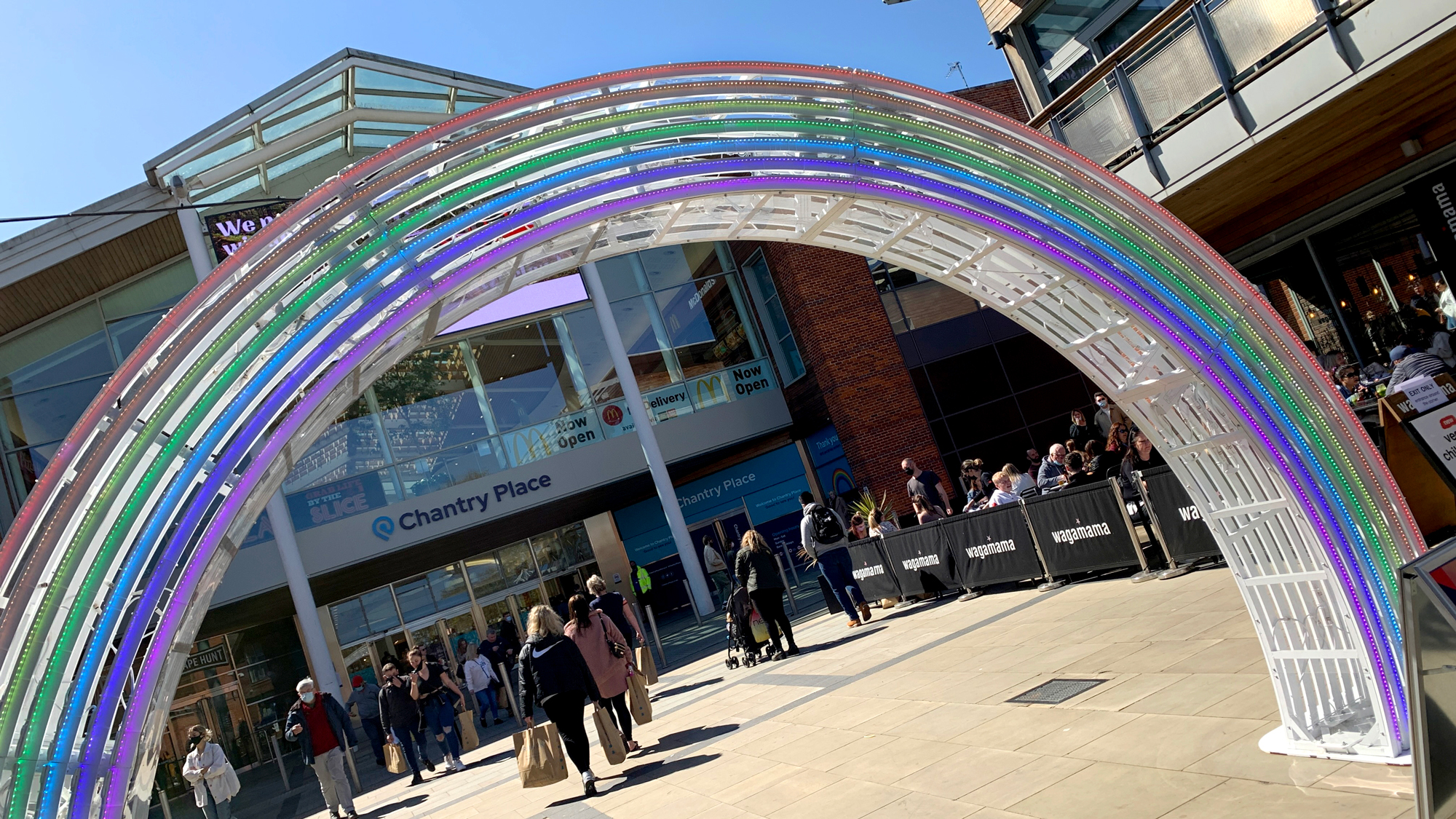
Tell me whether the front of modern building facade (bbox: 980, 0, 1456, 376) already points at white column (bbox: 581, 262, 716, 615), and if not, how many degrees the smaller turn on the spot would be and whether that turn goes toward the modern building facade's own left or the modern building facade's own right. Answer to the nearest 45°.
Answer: approximately 45° to the modern building facade's own right

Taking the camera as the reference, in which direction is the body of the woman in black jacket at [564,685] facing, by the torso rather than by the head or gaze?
away from the camera

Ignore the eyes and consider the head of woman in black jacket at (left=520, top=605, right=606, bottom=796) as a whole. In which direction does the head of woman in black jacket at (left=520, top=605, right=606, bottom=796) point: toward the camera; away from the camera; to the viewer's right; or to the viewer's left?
away from the camera

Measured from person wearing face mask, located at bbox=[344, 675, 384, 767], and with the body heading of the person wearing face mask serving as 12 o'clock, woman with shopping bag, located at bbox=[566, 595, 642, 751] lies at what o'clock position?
The woman with shopping bag is roughly at 10 o'clock from the person wearing face mask.

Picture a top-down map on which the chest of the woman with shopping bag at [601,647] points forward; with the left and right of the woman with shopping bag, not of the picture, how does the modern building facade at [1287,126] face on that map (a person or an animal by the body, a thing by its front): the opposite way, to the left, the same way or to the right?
to the left

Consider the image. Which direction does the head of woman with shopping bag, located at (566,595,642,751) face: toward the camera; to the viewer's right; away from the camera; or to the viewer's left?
away from the camera

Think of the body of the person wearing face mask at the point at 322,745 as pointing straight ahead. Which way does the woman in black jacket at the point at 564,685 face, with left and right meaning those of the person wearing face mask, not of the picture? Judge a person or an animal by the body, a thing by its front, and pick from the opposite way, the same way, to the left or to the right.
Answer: the opposite way

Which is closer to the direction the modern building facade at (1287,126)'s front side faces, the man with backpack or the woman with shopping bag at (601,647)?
the woman with shopping bag

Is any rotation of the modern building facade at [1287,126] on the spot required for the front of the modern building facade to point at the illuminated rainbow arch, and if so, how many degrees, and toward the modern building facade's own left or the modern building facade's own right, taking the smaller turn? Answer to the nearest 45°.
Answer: approximately 45° to the modern building facade's own left

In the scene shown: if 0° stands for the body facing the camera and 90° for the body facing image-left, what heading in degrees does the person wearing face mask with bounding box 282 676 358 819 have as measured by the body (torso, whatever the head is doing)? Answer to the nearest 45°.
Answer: approximately 0°
